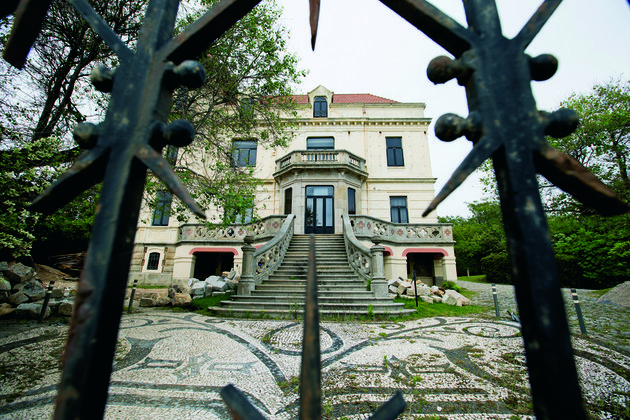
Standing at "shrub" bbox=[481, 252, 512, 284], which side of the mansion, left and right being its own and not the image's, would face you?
left

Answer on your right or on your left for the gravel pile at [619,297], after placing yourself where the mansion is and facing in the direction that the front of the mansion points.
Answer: on your left

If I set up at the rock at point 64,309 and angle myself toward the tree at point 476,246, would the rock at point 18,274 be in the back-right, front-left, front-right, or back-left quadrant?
back-left

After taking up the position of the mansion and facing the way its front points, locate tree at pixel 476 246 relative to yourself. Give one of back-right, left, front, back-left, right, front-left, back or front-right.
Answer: back-left

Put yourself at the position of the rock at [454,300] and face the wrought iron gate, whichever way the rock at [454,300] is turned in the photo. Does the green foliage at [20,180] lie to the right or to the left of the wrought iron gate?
right

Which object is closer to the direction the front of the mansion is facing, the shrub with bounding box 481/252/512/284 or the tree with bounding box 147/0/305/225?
the tree

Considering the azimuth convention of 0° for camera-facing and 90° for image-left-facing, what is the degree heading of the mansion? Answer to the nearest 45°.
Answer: approximately 0°

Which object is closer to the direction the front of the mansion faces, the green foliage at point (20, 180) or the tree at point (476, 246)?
the green foliage

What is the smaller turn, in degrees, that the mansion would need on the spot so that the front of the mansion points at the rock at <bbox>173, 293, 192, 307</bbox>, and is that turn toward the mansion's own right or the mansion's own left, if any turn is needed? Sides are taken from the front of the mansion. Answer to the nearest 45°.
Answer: approximately 45° to the mansion's own right

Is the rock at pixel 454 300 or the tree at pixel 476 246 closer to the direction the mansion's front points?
the rock

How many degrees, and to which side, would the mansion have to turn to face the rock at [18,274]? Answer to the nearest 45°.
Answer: approximately 45° to its right
